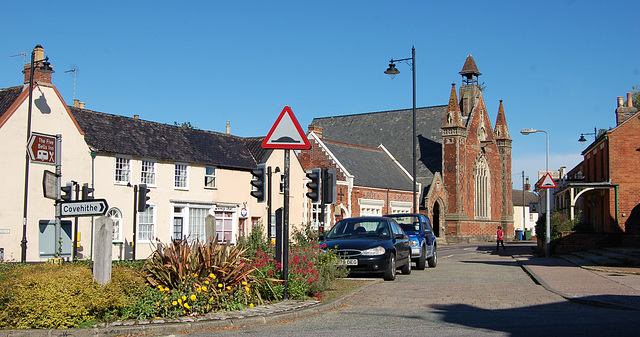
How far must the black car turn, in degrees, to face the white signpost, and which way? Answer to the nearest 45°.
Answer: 0° — it already faces it

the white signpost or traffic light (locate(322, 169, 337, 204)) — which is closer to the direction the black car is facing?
the white signpost

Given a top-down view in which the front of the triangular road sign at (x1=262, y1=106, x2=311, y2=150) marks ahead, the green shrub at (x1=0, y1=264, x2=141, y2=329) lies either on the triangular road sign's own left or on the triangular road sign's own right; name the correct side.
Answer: on the triangular road sign's own right

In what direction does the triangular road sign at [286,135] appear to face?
toward the camera

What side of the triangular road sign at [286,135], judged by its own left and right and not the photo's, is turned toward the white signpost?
right

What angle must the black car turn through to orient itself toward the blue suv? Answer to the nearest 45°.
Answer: approximately 135° to its right

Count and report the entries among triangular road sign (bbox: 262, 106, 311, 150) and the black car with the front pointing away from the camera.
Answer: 0

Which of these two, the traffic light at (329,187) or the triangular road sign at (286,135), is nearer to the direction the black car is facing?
the triangular road sign

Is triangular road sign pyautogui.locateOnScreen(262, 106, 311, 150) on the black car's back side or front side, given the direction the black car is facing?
on the front side

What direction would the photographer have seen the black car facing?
facing the viewer and to the left of the viewer
